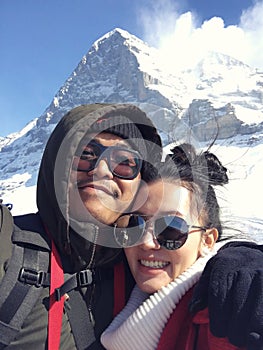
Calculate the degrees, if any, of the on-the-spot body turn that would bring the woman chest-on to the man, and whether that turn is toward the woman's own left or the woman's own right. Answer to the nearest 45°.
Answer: approximately 45° to the woman's own right

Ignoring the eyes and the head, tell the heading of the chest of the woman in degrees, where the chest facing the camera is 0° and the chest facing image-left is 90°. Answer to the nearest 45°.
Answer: approximately 45°
